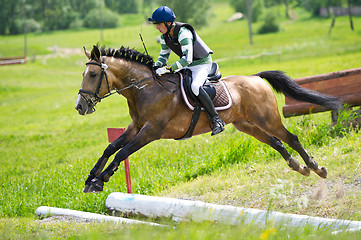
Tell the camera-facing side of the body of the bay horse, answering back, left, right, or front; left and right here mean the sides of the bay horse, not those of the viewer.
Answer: left

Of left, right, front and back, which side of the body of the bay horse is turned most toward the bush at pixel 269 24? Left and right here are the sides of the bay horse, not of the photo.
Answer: right

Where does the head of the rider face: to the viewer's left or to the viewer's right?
to the viewer's left

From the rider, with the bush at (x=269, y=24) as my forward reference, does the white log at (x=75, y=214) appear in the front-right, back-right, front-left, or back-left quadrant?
back-left
